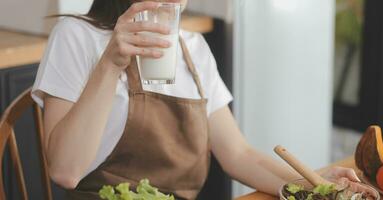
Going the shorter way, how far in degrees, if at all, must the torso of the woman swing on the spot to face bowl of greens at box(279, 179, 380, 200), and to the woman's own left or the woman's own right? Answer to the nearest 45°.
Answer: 0° — they already face it

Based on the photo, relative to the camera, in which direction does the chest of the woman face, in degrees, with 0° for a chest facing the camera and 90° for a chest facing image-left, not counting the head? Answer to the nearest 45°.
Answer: approximately 315°

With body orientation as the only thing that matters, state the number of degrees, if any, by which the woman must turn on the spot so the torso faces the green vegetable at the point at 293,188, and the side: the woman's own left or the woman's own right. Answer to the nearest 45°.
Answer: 0° — they already face it
